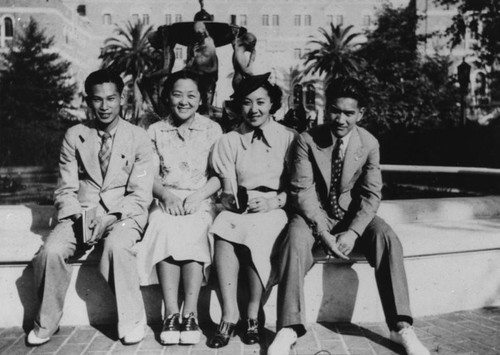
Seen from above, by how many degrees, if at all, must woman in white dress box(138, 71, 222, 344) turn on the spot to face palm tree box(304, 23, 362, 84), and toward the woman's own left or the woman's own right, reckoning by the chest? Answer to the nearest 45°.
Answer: approximately 180°

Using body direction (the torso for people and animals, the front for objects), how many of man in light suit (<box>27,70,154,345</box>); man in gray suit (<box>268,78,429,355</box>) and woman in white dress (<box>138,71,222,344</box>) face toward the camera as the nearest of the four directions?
3

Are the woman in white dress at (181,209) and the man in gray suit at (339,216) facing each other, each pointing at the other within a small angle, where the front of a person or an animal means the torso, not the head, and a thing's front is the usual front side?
no

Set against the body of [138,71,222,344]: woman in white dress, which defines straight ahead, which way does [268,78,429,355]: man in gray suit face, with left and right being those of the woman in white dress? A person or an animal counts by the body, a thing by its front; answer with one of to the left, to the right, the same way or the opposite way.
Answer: the same way

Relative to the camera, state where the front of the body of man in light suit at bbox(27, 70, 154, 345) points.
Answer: toward the camera

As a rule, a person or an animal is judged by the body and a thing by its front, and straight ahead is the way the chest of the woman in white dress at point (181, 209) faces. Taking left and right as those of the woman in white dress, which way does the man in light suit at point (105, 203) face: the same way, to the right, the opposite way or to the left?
the same way

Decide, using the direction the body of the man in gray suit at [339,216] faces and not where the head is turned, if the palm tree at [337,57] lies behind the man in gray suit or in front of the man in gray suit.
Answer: behind

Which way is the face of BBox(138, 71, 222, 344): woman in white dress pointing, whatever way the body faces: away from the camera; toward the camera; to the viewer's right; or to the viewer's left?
toward the camera

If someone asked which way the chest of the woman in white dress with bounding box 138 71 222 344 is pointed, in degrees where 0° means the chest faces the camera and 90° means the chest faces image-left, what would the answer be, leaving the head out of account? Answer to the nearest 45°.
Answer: approximately 0°

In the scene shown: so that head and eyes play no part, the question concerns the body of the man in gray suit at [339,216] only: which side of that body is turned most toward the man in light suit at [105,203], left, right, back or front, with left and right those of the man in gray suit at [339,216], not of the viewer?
right

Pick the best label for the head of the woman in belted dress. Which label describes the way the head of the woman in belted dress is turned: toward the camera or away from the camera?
toward the camera

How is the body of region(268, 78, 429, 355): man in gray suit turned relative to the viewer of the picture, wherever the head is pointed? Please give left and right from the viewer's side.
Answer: facing the viewer

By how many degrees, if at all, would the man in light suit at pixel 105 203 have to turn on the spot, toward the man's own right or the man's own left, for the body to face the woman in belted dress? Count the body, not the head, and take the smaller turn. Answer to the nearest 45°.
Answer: approximately 90° to the man's own left

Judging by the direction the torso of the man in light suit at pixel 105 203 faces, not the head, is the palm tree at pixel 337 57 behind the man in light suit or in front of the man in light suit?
behind

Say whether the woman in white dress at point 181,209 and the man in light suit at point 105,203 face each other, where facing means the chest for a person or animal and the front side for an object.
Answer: no

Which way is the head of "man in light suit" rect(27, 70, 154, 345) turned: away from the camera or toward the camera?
toward the camera

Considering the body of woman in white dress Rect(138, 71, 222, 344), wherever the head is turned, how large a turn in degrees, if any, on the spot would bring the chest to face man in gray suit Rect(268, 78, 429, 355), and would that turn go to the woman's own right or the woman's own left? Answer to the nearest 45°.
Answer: approximately 90° to the woman's own left
